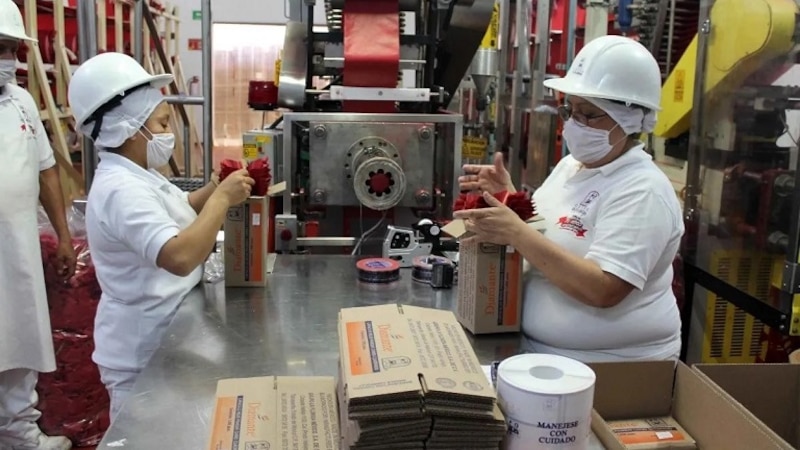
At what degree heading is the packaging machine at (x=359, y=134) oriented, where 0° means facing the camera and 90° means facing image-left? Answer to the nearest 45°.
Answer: approximately 0°

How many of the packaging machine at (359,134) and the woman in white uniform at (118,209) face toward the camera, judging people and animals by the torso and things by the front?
1

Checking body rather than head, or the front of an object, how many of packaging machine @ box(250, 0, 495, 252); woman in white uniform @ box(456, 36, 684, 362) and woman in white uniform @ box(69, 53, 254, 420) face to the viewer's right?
1

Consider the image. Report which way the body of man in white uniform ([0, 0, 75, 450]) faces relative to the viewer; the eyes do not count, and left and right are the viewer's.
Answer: facing the viewer and to the right of the viewer

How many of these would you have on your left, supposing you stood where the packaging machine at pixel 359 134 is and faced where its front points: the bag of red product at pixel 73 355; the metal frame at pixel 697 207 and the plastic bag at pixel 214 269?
1

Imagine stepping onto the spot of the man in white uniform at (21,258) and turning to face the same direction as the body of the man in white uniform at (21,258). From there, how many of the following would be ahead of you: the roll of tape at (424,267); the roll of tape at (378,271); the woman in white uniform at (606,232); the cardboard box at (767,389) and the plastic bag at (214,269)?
5

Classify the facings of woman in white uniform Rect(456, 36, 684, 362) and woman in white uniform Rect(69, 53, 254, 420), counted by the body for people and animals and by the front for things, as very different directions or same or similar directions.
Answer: very different directions

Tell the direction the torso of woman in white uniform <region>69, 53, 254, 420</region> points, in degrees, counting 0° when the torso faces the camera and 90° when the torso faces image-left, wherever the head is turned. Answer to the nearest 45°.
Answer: approximately 270°

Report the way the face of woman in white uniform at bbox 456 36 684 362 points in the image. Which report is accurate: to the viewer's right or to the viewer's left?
to the viewer's left

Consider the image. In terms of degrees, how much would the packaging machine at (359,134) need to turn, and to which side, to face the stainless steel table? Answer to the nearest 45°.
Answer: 0° — it already faces it

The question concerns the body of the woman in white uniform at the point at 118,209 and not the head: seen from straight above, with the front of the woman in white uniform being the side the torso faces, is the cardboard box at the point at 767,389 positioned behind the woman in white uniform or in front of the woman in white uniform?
in front
